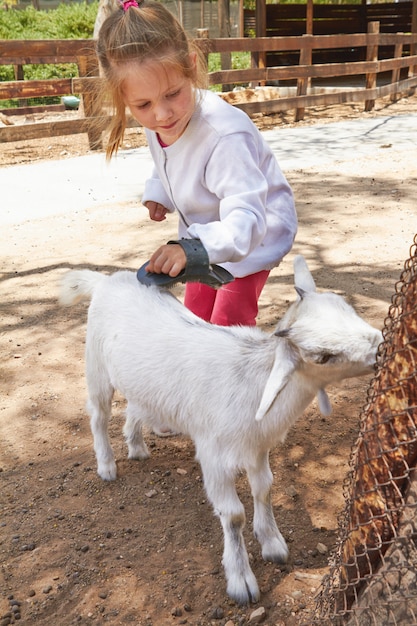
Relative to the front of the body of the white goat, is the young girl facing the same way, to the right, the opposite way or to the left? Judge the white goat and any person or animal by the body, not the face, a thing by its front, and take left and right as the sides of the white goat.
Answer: to the right

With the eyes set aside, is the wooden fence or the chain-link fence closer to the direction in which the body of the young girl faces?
the chain-link fence

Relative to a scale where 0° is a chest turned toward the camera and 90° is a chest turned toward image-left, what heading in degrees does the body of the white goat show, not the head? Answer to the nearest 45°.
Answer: approximately 315°

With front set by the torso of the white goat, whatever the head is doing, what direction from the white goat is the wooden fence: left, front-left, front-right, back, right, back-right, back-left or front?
back-left

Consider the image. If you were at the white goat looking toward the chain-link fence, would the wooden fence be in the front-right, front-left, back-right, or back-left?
back-left

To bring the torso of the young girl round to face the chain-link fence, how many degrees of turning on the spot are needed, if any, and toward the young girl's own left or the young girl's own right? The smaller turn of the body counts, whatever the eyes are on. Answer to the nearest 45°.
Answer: approximately 45° to the young girl's own left

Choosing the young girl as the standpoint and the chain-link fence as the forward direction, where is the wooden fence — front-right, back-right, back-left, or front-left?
back-left

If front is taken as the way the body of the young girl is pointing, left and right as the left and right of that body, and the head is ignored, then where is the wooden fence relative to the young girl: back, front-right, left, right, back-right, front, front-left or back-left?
back-right
